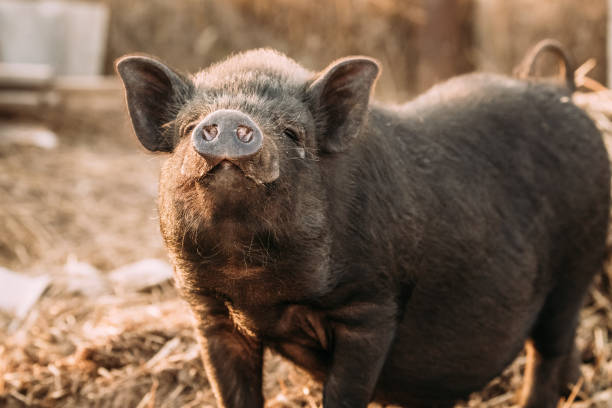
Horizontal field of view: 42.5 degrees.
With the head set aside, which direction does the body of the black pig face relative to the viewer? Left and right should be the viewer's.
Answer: facing the viewer and to the left of the viewer
